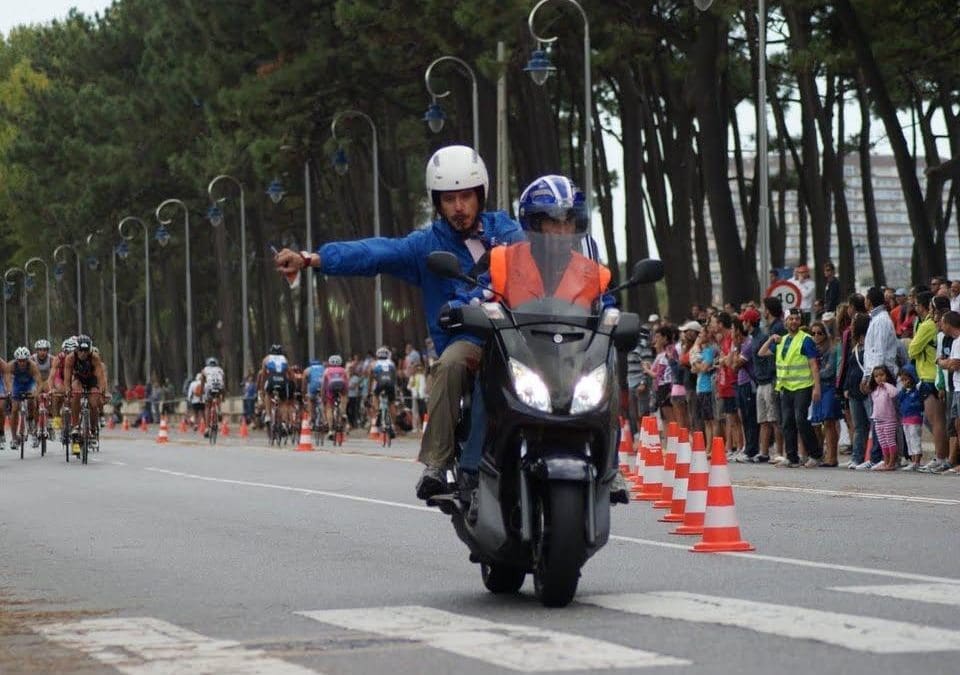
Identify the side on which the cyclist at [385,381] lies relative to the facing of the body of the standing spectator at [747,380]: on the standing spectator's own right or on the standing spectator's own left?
on the standing spectator's own right

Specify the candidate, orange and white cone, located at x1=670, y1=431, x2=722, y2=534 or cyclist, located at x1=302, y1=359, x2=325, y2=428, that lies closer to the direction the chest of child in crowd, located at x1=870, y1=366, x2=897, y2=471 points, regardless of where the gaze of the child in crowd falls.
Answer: the orange and white cone

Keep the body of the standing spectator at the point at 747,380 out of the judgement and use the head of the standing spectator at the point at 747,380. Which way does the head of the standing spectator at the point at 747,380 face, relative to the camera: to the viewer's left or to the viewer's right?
to the viewer's left
